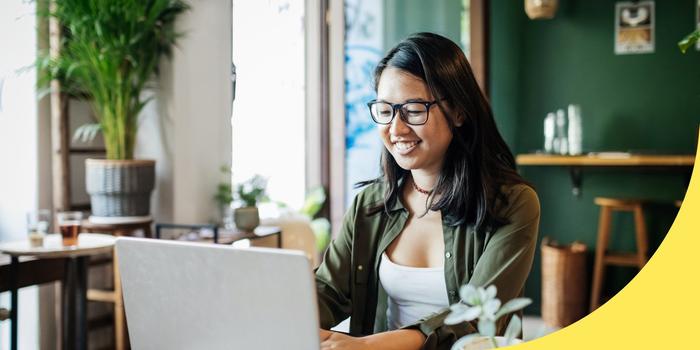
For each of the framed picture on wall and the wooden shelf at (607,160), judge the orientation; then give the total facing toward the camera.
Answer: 2

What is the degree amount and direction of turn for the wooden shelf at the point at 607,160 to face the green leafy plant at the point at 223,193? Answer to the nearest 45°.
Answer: approximately 45° to its right

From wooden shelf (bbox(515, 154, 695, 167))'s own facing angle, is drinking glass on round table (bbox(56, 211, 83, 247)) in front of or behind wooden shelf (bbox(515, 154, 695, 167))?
in front

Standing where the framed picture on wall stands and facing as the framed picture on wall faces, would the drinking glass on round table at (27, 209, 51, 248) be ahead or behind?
ahead

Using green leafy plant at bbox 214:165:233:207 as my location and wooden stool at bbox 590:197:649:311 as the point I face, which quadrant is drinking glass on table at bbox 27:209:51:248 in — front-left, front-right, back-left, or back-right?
back-right

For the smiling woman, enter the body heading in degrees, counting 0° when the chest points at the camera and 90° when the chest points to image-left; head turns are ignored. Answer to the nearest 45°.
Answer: approximately 45°

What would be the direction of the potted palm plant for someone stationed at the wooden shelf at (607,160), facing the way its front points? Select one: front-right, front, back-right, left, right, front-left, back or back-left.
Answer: front-right
